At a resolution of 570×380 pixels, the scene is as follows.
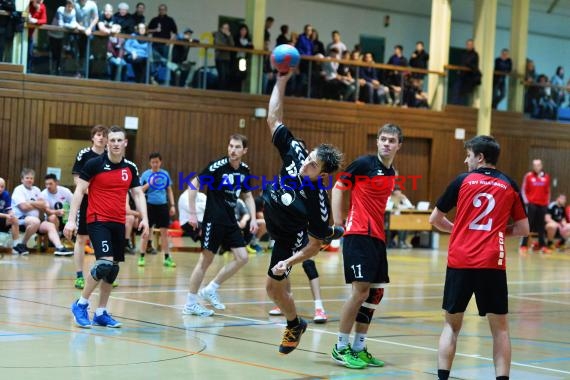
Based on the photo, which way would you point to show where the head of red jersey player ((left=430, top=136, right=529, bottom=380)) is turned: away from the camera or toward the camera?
away from the camera

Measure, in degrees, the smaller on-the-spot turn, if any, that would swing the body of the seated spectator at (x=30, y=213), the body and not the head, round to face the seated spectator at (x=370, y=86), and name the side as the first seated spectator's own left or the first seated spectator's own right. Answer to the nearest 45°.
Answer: approximately 90° to the first seated spectator's own left

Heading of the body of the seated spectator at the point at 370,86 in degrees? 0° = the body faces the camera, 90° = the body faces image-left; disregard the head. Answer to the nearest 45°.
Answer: approximately 315°

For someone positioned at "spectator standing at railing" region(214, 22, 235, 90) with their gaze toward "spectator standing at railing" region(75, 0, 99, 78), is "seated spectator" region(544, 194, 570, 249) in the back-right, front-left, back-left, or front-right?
back-left

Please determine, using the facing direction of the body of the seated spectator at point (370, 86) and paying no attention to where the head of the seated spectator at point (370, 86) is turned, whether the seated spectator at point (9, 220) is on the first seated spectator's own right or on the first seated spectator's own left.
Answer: on the first seated spectator's own right

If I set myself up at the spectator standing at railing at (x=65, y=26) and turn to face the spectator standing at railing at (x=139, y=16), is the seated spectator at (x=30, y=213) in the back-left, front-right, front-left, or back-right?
back-right

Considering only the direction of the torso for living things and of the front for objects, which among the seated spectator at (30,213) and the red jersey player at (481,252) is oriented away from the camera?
the red jersey player

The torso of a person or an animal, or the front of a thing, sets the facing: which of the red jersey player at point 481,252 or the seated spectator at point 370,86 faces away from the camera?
the red jersey player

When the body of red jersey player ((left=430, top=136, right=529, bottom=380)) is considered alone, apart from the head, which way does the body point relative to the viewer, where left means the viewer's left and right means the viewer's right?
facing away from the viewer

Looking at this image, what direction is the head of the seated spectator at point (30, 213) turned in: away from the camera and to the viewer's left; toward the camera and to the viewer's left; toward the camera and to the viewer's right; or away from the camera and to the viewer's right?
toward the camera and to the viewer's right

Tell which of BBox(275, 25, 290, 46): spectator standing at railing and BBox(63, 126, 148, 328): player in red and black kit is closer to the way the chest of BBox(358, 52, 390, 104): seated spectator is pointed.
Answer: the player in red and black kit
